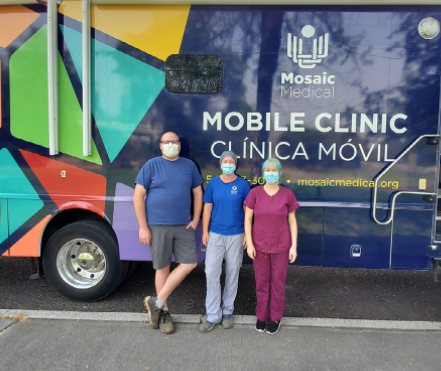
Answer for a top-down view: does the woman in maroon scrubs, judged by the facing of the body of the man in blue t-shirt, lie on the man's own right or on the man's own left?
on the man's own left

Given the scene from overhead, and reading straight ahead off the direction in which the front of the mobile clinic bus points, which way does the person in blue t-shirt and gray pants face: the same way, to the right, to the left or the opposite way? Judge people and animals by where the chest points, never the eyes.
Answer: to the right

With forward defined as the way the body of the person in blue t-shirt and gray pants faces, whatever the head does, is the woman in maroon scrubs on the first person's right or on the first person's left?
on the first person's left

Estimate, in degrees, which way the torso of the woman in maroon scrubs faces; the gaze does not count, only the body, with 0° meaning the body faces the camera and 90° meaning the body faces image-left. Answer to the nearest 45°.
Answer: approximately 0°

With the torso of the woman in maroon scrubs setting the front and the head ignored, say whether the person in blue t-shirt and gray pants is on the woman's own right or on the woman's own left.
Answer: on the woman's own right

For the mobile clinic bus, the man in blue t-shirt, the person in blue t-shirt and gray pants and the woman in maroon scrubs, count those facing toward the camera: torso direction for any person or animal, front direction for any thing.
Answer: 3
